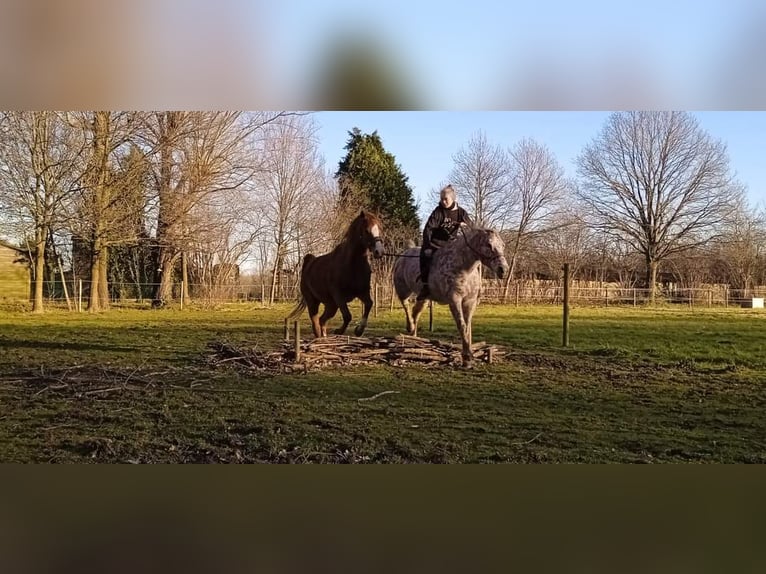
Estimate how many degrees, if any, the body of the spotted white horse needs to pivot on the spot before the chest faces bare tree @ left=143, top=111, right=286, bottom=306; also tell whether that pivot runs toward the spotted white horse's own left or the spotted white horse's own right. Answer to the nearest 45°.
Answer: approximately 135° to the spotted white horse's own right

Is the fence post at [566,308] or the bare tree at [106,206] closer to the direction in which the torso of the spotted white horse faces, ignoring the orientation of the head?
the fence post

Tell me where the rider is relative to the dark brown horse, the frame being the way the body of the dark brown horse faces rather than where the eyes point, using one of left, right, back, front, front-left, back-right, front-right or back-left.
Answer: front-left

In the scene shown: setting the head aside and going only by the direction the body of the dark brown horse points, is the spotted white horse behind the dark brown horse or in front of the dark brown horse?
in front

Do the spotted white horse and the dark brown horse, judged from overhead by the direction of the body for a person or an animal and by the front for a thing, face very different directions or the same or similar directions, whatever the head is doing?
same or similar directions

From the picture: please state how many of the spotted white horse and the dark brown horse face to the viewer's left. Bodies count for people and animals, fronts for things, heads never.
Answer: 0

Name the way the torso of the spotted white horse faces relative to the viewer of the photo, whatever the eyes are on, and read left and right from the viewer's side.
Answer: facing the viewer and to the right of the viewer

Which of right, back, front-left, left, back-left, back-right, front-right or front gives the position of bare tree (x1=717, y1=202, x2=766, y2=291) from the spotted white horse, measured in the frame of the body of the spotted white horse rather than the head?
front-left

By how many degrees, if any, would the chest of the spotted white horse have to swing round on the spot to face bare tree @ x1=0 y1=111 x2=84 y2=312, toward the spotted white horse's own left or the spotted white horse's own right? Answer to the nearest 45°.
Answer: approximately 135° to the spotted white horse's own right

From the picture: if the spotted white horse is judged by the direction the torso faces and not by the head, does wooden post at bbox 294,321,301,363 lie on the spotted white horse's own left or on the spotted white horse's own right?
on the spotted white horse's own right

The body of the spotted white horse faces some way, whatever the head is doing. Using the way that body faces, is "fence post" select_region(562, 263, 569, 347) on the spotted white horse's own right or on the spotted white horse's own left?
on the spotted white horse's own left
